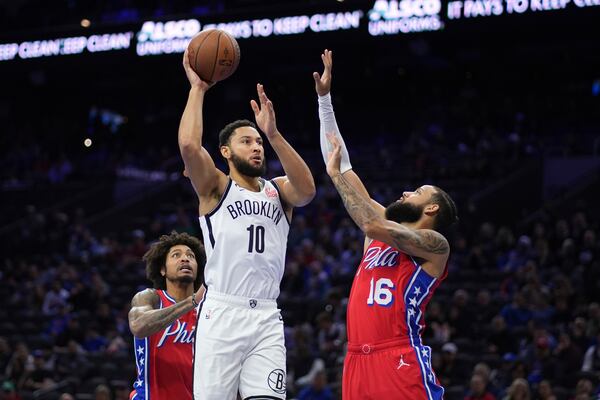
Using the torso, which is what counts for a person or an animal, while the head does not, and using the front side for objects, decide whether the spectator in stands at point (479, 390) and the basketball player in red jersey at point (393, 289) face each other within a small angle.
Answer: no

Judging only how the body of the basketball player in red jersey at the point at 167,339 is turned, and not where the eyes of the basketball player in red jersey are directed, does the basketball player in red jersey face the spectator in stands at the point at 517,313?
no

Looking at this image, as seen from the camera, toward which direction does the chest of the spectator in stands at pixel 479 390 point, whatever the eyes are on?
toward the camera

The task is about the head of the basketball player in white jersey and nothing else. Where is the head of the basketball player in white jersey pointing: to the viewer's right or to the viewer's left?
to the viewer's right

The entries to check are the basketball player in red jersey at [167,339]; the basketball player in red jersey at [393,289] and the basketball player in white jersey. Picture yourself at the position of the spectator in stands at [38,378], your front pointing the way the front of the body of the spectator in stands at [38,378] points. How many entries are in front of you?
3

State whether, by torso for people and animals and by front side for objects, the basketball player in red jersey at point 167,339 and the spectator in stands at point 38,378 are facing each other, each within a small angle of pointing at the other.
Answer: no

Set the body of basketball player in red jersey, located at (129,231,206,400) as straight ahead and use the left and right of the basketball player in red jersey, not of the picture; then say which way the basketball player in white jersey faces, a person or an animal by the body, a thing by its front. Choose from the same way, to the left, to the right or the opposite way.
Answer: the same way

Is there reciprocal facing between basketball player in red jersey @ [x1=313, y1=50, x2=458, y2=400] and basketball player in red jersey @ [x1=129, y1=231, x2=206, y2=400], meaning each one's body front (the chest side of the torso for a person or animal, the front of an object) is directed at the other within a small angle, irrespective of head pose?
no

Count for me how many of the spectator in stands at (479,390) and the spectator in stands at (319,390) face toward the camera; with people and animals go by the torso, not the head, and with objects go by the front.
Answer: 2

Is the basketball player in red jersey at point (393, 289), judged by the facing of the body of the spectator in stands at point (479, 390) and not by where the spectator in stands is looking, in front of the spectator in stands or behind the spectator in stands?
in front

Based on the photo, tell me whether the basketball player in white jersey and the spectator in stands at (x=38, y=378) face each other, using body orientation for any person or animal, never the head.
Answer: no

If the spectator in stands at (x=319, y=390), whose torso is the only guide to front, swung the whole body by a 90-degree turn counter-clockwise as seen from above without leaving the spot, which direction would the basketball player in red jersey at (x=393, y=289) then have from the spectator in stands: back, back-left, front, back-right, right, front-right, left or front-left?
right

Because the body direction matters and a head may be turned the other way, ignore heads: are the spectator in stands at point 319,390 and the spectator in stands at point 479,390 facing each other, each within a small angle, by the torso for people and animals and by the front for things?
no

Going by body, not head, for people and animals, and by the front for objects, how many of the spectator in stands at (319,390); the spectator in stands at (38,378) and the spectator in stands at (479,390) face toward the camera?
3

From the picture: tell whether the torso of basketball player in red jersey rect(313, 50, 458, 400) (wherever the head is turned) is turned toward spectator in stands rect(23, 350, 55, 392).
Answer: no

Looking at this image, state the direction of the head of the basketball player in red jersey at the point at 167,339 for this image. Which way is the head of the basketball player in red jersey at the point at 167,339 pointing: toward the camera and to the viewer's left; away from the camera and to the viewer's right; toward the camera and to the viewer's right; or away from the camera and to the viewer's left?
toward the camera and to the viewer's right
